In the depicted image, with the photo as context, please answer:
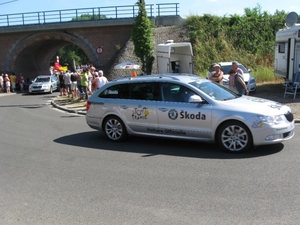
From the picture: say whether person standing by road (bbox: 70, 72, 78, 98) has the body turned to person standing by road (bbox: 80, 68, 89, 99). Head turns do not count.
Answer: no

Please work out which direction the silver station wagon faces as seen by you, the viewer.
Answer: facing the viewer and to the right of the viewer

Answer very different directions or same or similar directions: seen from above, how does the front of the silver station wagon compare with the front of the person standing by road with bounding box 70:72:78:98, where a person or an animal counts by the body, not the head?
very different directions

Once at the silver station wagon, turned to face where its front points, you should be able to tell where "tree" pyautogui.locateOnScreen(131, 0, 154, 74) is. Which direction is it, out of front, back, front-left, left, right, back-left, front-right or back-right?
back-left

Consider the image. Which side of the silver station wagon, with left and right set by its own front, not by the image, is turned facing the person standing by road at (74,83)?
back

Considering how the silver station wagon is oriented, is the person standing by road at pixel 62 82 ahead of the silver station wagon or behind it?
behind

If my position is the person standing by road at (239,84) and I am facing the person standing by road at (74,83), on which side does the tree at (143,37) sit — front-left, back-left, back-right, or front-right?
front-right

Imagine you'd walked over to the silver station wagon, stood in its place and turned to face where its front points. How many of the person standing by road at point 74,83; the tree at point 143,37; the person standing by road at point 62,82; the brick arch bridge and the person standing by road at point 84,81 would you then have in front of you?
0

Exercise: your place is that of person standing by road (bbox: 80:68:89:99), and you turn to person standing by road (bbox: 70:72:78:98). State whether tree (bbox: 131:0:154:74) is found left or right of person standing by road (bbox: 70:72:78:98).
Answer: right

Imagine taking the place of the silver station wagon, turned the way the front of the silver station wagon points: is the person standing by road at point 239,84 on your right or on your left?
on your left

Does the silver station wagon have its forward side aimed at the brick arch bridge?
no

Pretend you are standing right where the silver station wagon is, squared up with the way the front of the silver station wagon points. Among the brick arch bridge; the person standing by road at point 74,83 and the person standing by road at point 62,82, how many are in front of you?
0

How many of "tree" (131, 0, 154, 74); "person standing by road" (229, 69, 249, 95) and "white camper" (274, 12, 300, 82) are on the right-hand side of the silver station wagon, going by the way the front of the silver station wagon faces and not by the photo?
0
